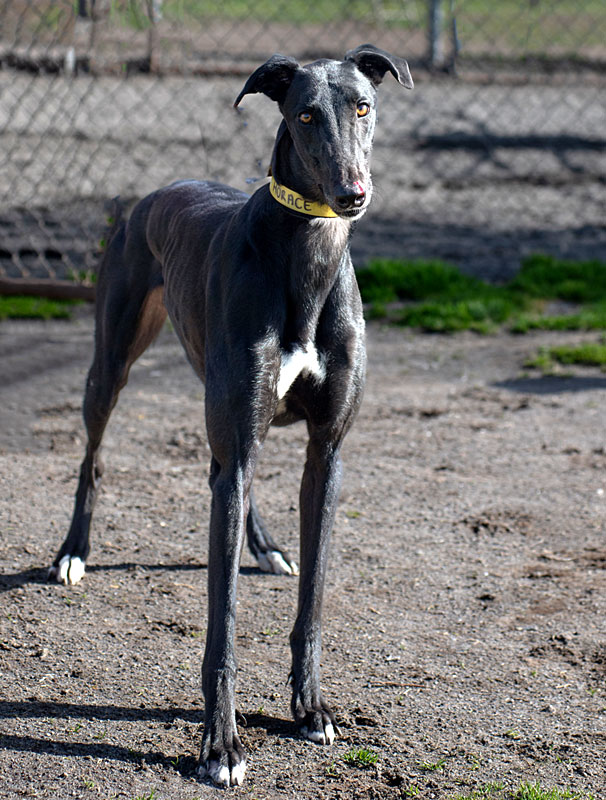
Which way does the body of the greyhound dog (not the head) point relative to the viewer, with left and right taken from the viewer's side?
facing the viewer and to the right of the viewer

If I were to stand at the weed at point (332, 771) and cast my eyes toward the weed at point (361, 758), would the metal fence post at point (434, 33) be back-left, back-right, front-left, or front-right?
front-left

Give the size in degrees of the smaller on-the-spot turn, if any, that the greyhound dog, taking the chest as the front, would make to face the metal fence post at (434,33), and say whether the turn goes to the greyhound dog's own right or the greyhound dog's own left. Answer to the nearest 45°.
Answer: approximately 135° to the greyhound dog's own left

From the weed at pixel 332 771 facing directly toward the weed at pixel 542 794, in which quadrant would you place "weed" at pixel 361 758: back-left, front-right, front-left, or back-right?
front-left

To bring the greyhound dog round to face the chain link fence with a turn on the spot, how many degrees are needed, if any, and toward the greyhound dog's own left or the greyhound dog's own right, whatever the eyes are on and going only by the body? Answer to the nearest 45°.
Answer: approximately 135° to the greyhound dog's own left

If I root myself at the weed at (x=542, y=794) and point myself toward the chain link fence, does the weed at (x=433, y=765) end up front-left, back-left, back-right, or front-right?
front-left
